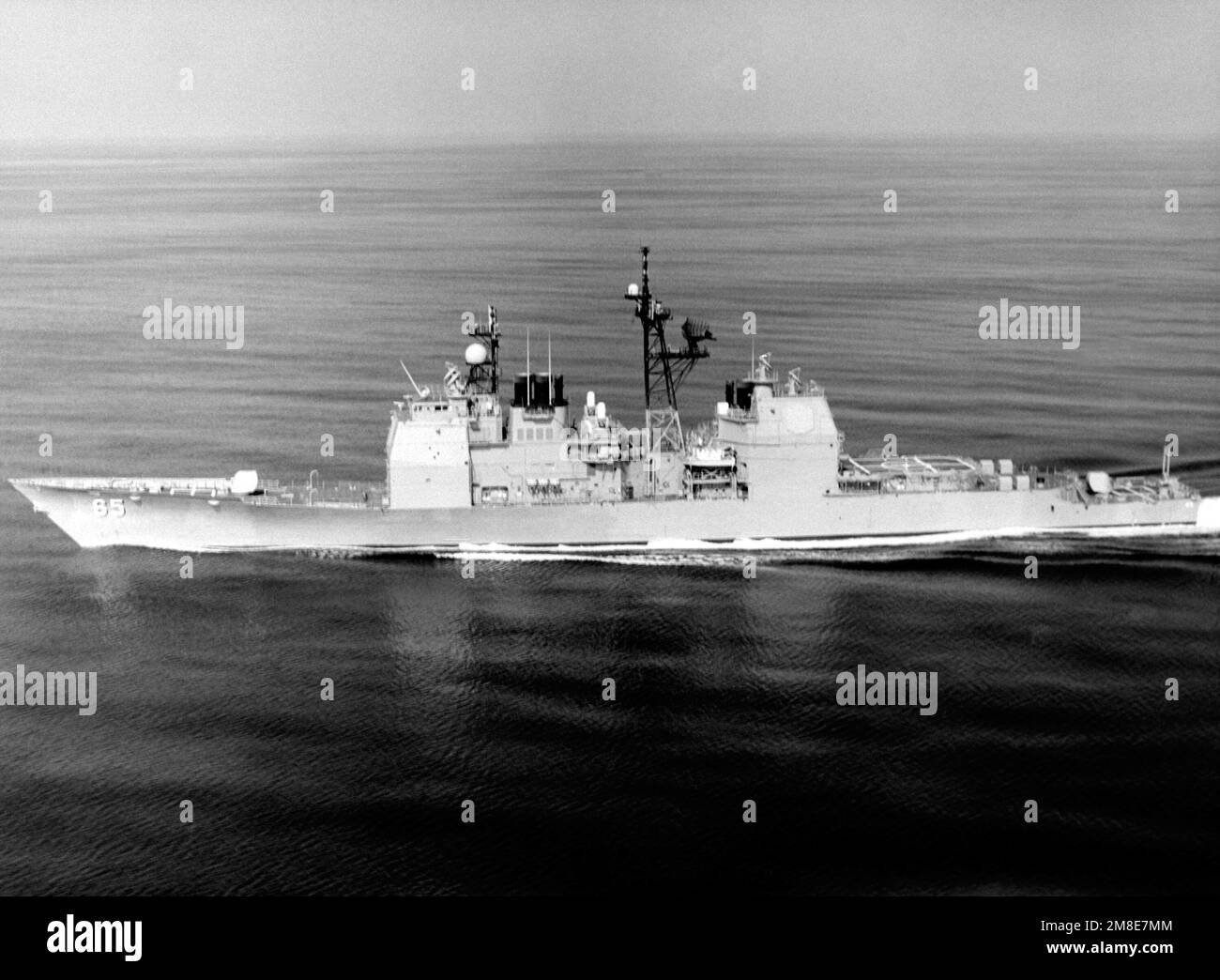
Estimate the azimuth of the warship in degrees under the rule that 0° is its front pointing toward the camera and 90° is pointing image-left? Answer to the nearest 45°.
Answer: approximately 90°
